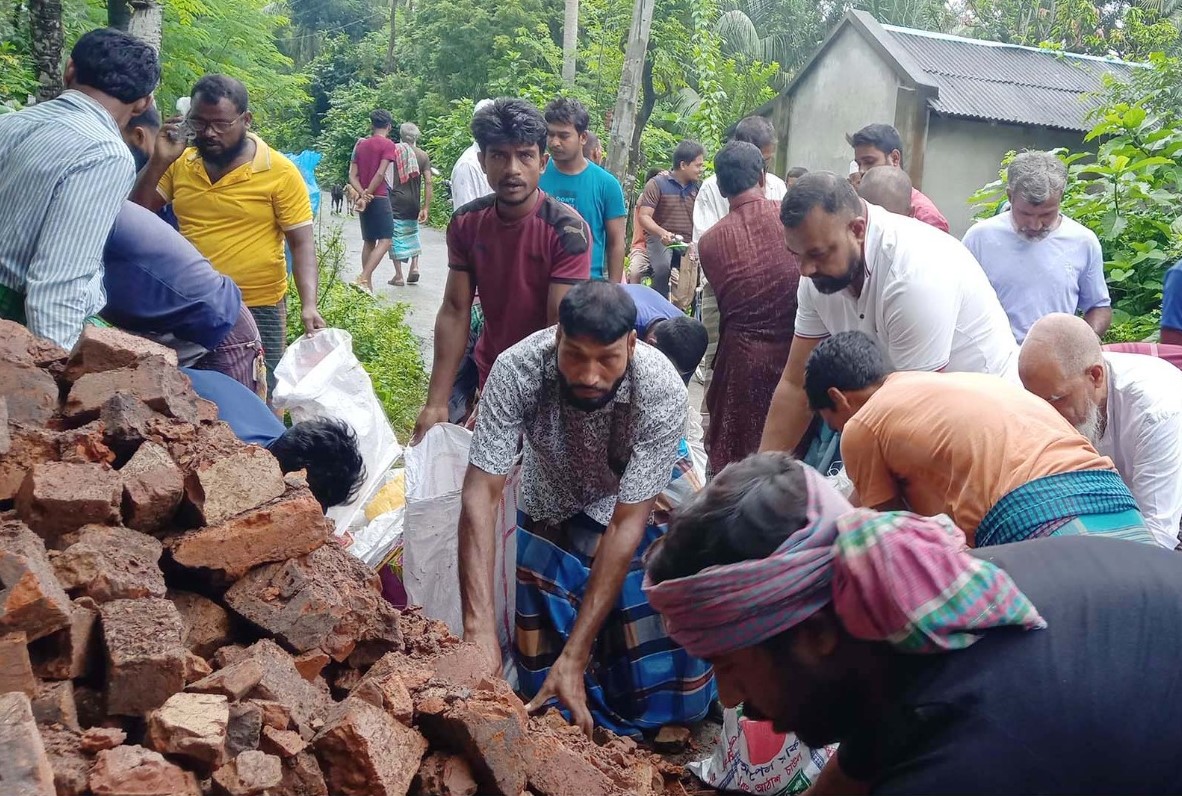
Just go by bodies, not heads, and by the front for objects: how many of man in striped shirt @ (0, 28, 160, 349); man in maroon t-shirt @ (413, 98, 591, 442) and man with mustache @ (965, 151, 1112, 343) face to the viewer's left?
0

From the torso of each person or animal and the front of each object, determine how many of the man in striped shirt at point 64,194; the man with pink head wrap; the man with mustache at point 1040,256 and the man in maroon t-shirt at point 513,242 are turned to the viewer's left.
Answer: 1

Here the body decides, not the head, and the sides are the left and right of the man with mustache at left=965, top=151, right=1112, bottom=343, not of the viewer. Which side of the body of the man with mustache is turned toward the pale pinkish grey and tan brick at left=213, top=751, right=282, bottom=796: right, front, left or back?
front

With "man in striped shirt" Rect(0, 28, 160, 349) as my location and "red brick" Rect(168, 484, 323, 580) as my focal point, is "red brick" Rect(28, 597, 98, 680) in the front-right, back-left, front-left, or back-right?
front-right

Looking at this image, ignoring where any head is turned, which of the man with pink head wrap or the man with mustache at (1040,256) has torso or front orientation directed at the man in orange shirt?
the man with mustache

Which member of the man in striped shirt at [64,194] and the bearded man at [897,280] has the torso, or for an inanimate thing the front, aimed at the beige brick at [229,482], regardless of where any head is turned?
the bearded man

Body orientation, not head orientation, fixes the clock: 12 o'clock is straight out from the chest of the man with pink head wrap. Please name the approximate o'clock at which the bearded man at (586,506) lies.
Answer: The bearded man is roughly at 2 o'clock from the man with pink head wrap.

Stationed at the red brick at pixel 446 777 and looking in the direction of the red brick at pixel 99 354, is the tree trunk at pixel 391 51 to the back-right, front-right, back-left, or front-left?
front-right

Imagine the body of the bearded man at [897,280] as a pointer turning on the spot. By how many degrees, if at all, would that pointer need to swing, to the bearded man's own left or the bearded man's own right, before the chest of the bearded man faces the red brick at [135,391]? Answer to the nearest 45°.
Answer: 0° — they already face it

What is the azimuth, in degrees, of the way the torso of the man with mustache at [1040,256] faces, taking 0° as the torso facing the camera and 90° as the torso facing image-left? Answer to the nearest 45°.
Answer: approximately 0°

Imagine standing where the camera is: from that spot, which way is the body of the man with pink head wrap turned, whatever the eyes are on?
to the viewer's left

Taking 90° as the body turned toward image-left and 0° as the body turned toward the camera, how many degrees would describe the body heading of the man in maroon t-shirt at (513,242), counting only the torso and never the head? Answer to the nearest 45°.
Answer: approximately 0°

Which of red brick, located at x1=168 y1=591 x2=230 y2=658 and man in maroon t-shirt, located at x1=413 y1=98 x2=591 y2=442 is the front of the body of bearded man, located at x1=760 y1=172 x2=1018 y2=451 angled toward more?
the red brick

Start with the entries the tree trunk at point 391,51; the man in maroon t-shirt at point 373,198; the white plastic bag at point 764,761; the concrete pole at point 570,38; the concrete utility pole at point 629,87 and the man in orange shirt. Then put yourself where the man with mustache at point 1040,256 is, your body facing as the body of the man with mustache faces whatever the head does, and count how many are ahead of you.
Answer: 2

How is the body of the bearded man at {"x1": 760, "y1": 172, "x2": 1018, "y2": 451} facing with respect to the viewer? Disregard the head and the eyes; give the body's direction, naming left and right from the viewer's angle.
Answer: facing the viewer and to the left of the viewer
